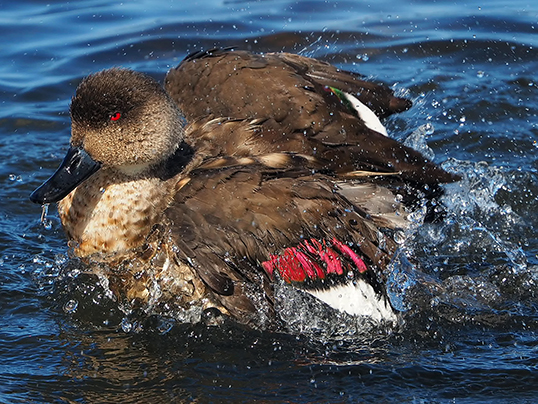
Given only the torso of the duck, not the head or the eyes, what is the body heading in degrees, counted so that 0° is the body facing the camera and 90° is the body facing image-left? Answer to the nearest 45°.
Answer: approximately 45°
